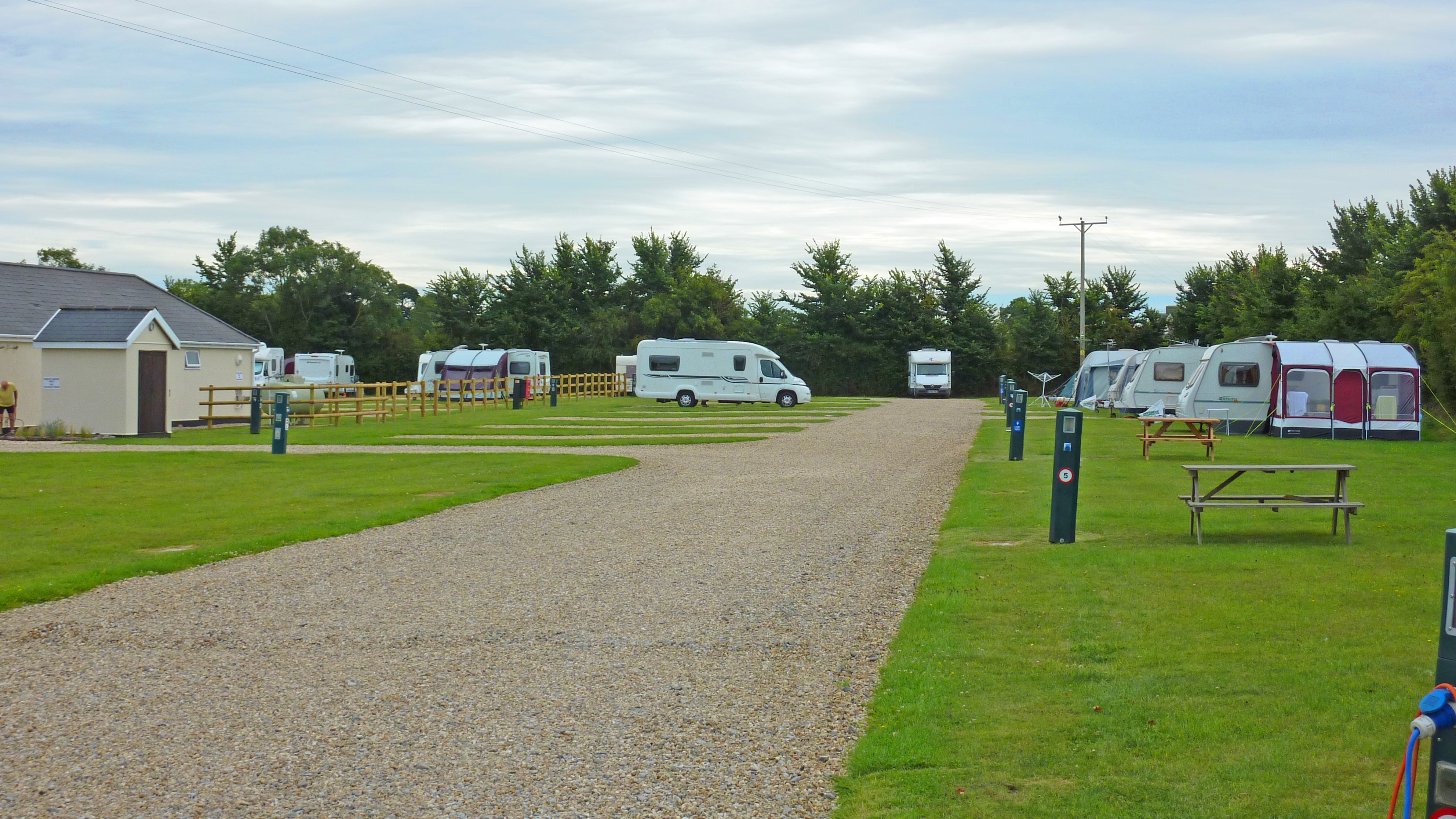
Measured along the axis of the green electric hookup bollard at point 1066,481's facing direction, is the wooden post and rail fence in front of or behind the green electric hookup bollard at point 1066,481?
behind

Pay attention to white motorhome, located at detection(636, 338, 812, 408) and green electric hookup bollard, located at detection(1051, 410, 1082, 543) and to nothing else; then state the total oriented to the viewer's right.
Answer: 1

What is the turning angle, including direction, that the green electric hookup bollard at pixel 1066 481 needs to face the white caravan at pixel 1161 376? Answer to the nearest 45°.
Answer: approximately 180°

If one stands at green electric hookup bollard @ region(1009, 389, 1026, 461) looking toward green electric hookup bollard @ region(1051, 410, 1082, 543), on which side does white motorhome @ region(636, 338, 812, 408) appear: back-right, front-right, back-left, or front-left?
back-right

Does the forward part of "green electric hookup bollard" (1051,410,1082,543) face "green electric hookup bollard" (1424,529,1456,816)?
yes

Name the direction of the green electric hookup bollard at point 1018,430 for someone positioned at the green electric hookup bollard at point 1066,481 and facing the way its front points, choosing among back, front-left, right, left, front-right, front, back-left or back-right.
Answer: back

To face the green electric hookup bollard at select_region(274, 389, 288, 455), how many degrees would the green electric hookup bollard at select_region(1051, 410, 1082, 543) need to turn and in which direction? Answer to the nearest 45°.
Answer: approximately 135° to its right

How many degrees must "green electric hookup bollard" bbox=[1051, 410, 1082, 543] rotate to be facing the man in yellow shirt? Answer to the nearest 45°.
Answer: approximately 135° to its right

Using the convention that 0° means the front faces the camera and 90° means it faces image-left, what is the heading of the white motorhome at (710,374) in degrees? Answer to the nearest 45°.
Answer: approximately 270°

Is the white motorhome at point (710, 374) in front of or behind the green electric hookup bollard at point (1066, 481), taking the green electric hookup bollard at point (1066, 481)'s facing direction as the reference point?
behind

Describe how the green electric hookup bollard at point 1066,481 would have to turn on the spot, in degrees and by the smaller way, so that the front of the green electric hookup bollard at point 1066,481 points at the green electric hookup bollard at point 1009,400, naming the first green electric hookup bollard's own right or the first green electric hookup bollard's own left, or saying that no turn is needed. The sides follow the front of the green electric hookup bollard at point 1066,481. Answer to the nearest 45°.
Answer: approximately 180°

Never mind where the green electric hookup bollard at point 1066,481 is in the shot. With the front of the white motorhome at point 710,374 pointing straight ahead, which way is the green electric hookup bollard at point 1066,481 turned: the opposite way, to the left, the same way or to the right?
to the right

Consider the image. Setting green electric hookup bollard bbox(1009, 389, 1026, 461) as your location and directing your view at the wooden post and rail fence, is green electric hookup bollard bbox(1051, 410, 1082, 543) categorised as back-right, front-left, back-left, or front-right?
back-left

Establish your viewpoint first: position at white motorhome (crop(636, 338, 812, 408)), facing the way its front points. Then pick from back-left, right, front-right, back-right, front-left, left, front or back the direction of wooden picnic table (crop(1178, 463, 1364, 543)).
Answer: right

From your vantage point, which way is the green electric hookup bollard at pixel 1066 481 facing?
toward the camera

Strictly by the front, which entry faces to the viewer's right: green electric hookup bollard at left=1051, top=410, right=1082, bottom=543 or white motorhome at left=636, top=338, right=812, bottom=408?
the white motorhome
